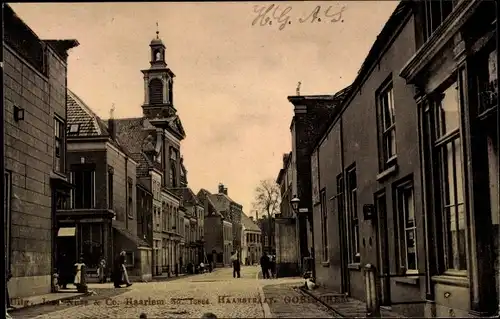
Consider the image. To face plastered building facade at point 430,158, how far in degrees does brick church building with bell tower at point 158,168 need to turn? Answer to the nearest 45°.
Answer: approximately 45° to its right

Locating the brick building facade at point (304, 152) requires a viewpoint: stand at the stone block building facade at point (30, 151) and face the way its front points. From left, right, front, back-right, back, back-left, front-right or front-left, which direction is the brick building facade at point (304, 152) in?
left

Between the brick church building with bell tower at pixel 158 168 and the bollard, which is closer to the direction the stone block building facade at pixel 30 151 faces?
the bollard

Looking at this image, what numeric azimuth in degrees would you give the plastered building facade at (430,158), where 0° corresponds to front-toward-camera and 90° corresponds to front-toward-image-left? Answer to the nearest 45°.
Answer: approximately 45°

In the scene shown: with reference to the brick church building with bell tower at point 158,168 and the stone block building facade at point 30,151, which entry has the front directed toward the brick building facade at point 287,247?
the brick church building with bell tower at point 158,168

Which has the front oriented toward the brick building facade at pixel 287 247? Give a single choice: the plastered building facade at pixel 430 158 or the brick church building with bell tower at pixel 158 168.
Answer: the brick church building with bell tower at pixel 158 168

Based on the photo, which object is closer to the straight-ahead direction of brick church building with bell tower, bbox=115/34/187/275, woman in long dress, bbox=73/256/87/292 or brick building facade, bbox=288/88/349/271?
the brick building facade

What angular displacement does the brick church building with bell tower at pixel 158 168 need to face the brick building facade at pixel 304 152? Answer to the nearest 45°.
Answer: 0° — it already faces it

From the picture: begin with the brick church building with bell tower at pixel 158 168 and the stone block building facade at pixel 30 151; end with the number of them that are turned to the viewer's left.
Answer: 0

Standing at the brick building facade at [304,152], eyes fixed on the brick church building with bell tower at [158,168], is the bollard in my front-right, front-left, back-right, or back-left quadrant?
back-left

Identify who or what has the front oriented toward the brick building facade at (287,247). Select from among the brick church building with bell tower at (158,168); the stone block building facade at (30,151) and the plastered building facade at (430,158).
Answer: the brick church building with bell tower at (158,168)

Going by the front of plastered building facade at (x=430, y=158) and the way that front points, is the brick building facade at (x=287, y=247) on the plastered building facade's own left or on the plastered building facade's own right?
on the plastered building facade's own right
